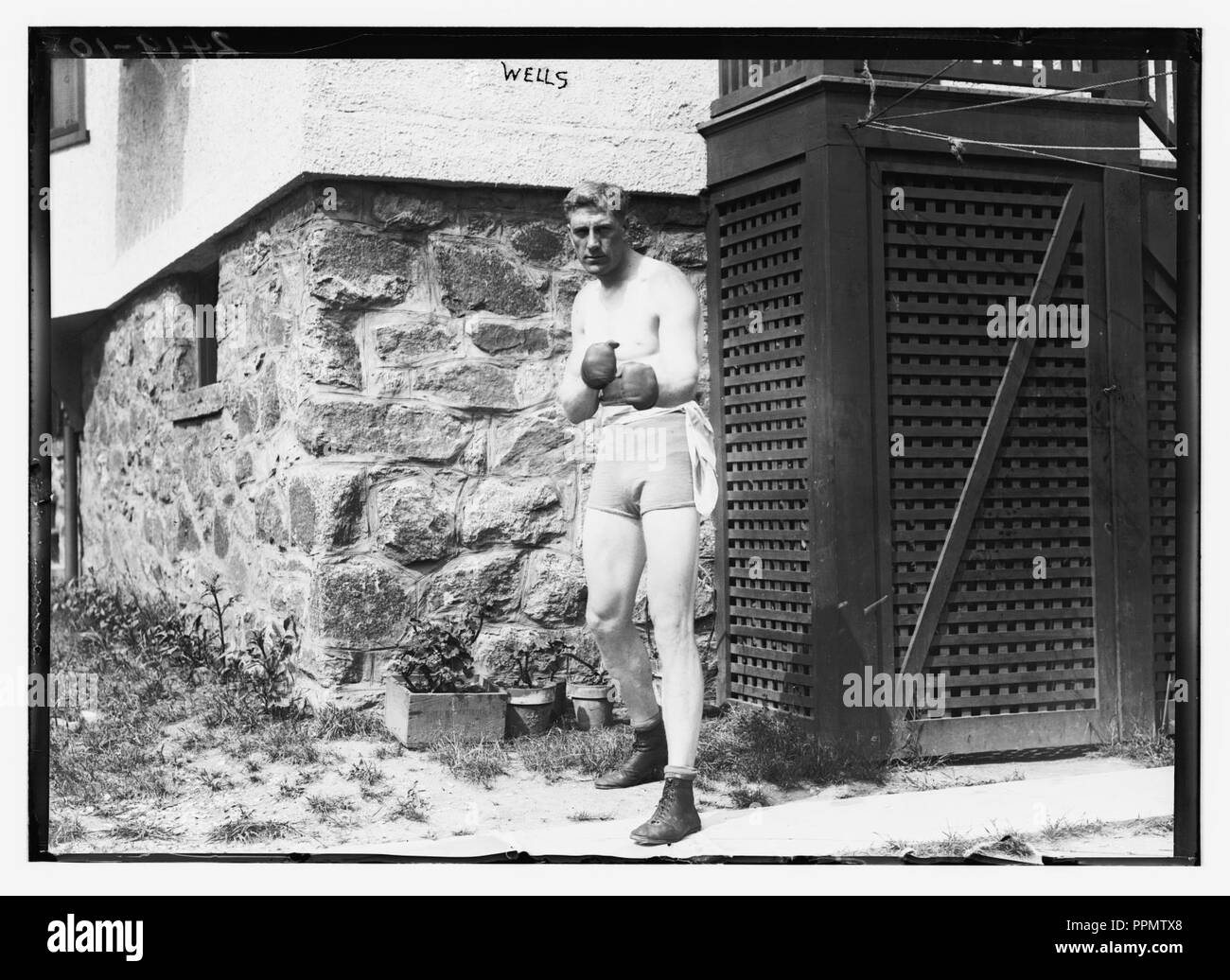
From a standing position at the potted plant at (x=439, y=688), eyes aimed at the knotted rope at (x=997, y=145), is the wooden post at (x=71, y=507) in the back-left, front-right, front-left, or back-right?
back-left

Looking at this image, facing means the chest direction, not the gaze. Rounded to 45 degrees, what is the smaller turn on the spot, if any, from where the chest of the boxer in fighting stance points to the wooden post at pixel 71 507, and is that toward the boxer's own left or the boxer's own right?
approximately 90° to the boxer's own right

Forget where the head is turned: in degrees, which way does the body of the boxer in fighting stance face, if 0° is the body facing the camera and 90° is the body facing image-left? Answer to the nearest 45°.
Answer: approximately 45°

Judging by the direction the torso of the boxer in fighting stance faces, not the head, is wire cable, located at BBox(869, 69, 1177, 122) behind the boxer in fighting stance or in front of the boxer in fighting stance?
behind
